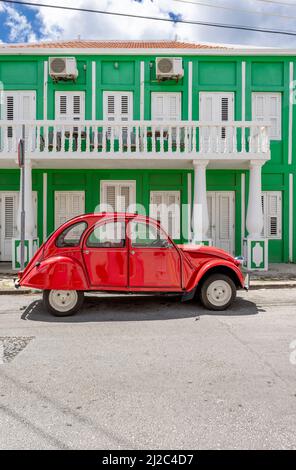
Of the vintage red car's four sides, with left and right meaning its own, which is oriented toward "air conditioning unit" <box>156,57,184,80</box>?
left

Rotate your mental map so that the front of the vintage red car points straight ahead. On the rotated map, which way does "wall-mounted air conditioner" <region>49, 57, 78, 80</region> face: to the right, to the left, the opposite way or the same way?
to the right

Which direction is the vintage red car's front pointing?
to the viewer's right

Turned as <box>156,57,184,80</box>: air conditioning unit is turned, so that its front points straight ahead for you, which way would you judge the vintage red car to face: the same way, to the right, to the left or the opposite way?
to the left

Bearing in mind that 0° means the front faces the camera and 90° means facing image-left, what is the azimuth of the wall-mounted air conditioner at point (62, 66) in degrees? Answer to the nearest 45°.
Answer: approximately 0°

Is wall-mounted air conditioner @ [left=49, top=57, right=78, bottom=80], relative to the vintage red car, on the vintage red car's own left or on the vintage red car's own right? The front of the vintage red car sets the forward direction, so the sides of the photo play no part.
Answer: on the vintage red car's own left

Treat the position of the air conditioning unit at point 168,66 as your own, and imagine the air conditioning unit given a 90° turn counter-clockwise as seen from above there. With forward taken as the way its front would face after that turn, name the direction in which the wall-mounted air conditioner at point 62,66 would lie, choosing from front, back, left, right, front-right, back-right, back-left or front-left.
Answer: back

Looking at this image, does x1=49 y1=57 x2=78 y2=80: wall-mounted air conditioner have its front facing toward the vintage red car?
yes

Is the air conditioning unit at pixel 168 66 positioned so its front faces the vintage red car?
yes
